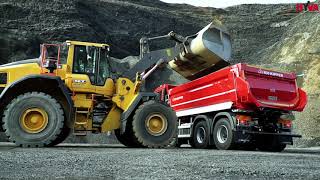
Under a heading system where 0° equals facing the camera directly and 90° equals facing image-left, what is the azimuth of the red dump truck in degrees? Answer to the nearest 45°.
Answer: approximately 135°

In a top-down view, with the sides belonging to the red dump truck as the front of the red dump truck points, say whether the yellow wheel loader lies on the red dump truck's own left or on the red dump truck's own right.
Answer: on the red dump truck's own left
